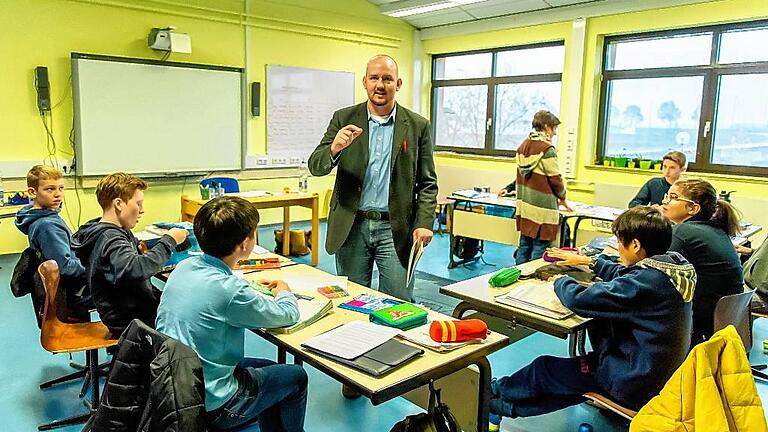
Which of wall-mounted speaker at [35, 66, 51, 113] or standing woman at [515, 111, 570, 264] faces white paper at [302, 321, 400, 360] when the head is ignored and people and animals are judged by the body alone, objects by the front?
the wall-mounted speaker

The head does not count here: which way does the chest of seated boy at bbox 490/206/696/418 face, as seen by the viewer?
to the viewer's left

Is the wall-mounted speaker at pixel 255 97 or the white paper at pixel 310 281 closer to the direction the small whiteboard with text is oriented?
the white paper

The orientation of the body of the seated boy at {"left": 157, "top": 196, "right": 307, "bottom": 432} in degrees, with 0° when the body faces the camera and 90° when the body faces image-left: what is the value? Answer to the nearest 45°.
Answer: approximately 225°

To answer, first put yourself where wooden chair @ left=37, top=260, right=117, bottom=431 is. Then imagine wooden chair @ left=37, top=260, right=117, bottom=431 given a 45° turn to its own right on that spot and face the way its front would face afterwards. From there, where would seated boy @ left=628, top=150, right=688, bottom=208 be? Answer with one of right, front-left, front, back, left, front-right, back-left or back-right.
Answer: front-left

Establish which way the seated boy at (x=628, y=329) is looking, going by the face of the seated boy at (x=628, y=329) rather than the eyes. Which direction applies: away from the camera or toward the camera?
away from the camera

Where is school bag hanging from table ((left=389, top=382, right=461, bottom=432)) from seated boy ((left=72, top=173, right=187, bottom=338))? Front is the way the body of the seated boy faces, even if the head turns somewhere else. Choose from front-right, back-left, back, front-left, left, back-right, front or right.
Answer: front-right

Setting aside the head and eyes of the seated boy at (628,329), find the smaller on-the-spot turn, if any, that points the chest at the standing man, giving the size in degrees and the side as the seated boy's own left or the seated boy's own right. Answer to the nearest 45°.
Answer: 0° — they already face them

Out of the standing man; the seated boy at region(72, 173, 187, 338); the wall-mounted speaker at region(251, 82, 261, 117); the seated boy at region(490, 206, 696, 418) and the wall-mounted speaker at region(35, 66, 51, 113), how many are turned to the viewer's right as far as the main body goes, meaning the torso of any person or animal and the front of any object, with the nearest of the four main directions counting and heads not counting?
1

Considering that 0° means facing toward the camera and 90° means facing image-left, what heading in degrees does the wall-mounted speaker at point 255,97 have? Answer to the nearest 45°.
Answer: approximately 0°

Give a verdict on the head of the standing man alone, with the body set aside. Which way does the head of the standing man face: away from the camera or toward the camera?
toward the camera

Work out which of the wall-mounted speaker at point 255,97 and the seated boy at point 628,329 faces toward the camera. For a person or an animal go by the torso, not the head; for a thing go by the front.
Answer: the wall-mounted speaker

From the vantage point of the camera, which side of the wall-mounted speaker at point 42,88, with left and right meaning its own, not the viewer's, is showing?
front

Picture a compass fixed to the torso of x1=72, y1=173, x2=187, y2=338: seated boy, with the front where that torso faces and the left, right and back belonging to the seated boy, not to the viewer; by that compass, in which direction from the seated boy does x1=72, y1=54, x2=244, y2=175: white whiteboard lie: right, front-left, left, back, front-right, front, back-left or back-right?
left

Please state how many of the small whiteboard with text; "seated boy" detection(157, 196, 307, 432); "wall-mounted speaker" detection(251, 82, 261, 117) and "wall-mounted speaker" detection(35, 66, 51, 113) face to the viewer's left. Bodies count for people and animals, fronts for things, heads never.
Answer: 0

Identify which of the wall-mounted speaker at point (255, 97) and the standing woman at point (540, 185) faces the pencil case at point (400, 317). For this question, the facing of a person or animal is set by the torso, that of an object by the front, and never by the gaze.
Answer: the wall-mounted speaker

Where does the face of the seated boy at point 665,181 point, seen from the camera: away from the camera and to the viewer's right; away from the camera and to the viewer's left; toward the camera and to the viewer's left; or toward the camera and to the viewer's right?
toward the camera and to the viewer's left

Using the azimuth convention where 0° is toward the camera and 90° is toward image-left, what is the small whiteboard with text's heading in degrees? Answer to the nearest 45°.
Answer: approximately 315°
